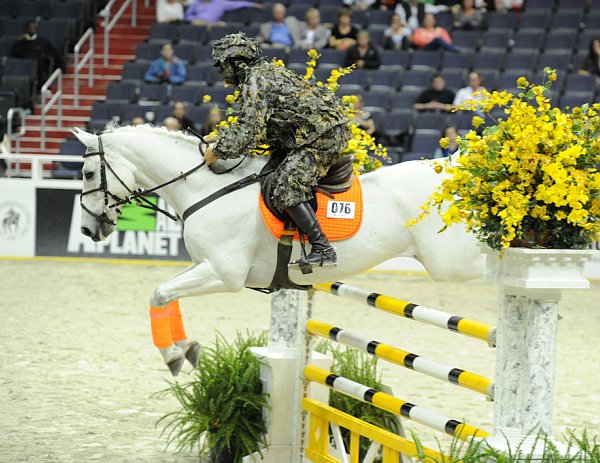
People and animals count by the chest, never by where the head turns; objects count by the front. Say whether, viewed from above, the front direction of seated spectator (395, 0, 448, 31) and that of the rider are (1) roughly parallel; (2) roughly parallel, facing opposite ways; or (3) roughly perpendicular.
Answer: roughly perpendicular

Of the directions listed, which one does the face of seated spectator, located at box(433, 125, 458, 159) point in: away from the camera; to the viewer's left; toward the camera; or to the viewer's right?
toward the camera

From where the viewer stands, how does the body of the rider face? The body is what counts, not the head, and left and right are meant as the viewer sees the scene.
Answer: facing to the left of the viewer

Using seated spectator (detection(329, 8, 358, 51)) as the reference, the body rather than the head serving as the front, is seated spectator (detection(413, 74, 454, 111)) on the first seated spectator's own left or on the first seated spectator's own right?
on the first seated spectator's own left

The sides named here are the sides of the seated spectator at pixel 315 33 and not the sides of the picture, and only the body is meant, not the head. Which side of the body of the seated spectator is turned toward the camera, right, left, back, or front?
front

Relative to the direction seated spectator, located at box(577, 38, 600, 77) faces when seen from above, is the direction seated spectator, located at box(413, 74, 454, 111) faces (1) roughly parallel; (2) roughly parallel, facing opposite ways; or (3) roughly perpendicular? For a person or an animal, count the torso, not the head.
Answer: roughly parallel

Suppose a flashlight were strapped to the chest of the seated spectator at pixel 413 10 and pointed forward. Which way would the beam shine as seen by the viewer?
toward the camera

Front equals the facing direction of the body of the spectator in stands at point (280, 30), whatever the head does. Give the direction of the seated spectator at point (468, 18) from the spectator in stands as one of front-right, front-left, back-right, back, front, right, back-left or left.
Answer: left

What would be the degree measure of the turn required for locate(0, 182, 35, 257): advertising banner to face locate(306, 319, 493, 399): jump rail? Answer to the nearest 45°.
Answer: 0° — it already faces it

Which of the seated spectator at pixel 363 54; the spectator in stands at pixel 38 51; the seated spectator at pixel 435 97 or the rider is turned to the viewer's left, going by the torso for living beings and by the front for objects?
the rider

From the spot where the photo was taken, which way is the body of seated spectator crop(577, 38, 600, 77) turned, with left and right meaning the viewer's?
facing the viewer

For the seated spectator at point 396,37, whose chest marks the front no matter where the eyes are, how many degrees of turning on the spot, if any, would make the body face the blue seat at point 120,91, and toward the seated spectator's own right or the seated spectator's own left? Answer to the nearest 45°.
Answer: approximately 90° to the seated spectator's own right

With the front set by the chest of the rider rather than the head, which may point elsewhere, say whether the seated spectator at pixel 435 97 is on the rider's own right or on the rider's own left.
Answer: on the rider's own right

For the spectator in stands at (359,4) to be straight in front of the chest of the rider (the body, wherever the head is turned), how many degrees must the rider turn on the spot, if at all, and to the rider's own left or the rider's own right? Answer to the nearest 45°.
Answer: approximately 90° to the rider's own right

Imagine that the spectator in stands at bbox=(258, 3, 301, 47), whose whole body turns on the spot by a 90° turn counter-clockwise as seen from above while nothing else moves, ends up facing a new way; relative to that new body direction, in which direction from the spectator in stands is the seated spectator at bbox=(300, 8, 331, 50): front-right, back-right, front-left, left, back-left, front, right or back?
front

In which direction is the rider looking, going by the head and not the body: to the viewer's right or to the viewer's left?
to the viewer's left
